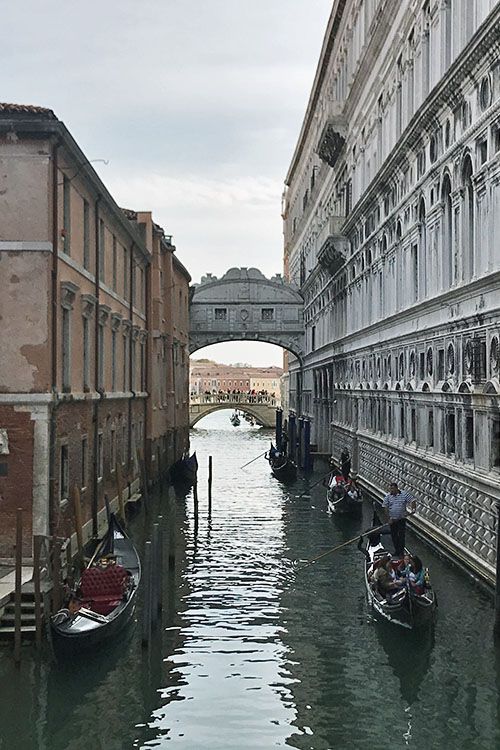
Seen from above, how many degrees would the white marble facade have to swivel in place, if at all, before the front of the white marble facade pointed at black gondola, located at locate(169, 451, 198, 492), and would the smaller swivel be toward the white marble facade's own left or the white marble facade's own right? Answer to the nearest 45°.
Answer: approximately 45° to the white marble facade's own right

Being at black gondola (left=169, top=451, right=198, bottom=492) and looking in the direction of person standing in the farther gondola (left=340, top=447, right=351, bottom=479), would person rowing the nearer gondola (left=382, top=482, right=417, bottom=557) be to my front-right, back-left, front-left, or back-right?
front-right

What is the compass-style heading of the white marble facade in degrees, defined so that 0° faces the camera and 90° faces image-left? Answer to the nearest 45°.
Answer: approximately 90°

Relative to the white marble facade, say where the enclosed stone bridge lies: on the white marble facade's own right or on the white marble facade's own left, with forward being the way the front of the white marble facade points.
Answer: on the white marble facade's own right

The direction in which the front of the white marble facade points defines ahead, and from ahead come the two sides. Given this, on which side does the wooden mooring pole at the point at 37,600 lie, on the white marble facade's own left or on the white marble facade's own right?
on the white marble facade's own left

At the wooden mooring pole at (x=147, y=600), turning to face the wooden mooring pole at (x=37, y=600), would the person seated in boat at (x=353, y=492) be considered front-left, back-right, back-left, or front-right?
back-right

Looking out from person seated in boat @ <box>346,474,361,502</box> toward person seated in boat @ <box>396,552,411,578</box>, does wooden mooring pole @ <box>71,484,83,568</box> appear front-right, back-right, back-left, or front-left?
front-right

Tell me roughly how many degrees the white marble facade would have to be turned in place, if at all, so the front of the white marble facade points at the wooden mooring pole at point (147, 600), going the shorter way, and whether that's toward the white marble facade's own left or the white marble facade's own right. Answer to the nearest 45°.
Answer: approximately 45° to the white marble facade's own left
